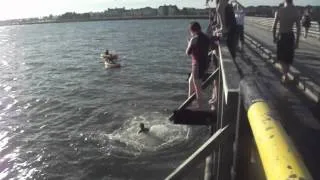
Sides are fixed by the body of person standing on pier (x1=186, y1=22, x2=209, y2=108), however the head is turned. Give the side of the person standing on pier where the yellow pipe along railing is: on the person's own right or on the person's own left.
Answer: on the person's own left

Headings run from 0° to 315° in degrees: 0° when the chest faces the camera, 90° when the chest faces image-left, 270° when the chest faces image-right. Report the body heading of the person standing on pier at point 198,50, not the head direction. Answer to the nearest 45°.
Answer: approximately 90°

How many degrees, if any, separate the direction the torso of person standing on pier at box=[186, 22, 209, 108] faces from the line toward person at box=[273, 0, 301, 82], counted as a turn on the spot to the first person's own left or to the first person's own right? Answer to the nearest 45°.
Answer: approximately 135° to the first person's own right

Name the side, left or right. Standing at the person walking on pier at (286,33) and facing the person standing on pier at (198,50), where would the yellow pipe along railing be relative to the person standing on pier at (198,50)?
left
